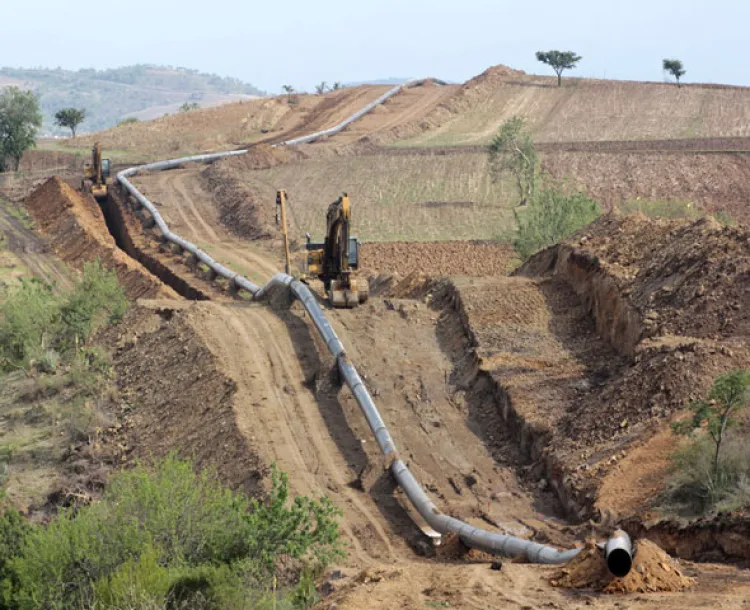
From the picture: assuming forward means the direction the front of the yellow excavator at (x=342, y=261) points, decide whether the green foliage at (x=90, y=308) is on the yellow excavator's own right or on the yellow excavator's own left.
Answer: on the yellow excavator's own right

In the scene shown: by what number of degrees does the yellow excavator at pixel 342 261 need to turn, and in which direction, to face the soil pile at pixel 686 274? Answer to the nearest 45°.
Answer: approximately 45° to its left

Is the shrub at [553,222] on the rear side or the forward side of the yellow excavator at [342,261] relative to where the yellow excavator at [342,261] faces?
on the rear side

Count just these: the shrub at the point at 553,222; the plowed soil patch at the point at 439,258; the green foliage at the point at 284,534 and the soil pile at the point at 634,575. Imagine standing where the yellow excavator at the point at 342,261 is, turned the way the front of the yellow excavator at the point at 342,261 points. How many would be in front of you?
2

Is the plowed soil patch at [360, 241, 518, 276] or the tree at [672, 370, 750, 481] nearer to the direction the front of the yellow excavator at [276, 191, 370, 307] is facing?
the tree

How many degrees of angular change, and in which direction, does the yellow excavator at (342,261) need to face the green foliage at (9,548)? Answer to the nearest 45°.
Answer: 0° — it already faces it

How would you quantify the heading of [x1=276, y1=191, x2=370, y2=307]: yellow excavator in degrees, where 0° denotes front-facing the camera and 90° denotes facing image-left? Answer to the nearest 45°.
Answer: approximately 0°

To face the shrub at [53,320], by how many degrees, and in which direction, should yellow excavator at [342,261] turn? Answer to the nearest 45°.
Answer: approximately 90° to its right

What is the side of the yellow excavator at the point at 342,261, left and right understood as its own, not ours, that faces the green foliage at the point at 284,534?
front
